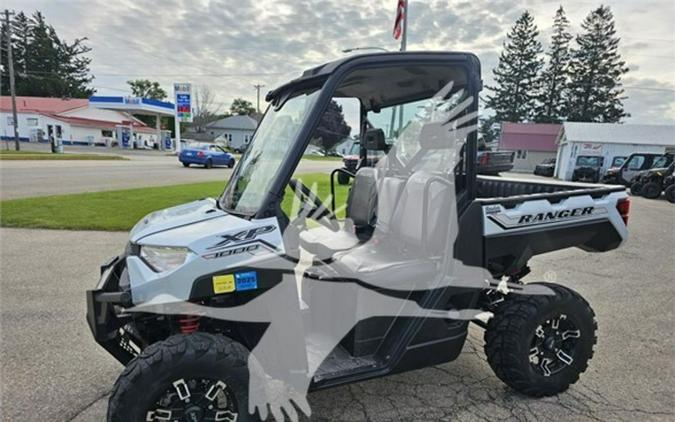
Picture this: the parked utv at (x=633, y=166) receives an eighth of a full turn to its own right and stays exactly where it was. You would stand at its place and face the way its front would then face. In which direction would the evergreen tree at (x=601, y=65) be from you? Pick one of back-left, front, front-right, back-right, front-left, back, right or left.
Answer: right

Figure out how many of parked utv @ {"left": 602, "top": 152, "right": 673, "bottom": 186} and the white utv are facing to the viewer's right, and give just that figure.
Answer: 0

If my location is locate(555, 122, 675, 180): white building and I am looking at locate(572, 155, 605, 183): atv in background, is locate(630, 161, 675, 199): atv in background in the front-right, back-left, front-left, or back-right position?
front-left

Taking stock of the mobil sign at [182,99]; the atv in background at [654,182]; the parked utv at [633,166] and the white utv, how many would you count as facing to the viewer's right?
0

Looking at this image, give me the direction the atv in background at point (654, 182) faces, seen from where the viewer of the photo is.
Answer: facing the viewer and to the left of the viewer

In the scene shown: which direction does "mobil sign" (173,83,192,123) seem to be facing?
toward the camera

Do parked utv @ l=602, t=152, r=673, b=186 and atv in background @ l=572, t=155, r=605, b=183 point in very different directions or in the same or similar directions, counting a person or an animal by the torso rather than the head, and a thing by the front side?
same or similar directions
